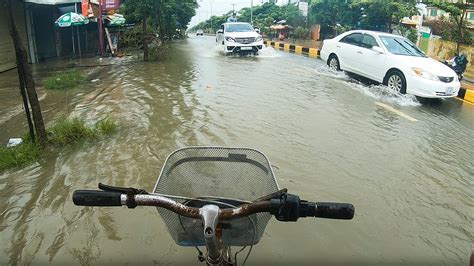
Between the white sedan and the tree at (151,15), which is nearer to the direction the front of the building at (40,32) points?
the white sedan

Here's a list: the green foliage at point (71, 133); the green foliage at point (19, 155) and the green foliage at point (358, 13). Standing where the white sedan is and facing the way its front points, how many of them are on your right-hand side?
2

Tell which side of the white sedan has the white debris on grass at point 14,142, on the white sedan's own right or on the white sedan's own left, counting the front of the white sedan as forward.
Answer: on the white sedan's own right

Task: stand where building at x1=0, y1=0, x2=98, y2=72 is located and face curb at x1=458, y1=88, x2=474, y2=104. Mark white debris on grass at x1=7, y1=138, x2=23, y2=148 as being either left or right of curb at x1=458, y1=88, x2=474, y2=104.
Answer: right

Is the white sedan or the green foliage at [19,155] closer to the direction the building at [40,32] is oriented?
the white sedan

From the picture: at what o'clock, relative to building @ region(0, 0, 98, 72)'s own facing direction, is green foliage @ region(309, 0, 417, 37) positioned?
The green foliage is roughly at 10 o'clock from the building.

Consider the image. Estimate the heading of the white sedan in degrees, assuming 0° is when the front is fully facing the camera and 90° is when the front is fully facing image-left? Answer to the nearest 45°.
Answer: approximately 315°
